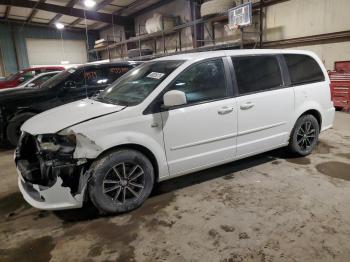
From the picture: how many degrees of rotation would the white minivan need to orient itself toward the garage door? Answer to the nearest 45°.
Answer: approximately 90° to its right

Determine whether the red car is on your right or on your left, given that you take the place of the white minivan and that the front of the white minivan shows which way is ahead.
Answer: on your right

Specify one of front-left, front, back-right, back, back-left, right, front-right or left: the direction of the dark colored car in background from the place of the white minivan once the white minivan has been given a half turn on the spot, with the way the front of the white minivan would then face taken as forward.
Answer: left

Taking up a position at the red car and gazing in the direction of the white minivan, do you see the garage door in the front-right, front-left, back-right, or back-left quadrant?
back-left

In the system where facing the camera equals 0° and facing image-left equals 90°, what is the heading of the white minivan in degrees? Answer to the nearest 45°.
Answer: approximately 45°

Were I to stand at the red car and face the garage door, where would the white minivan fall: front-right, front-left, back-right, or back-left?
back-right
